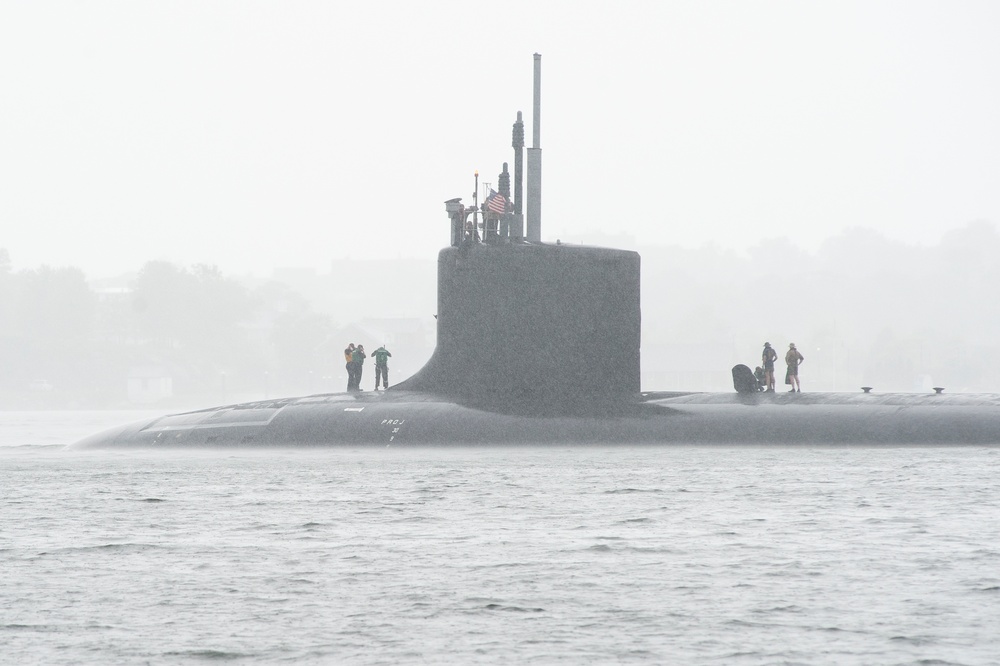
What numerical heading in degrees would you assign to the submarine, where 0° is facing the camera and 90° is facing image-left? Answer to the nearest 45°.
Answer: approximately 90°
